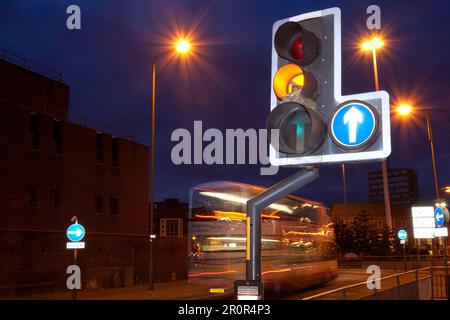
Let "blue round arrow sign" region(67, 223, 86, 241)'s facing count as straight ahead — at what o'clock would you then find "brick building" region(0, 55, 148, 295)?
The brick building is roughly at 6 o'clock from the blue round arrow sign.

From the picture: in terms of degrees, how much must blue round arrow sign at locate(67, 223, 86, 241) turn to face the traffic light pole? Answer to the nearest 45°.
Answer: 0° — it already faces it

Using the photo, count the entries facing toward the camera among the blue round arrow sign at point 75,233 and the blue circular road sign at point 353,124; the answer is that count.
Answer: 2

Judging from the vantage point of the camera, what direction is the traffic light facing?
facing the viewer and to the left of the viewer

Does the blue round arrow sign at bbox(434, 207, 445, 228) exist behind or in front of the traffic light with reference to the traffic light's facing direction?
behind

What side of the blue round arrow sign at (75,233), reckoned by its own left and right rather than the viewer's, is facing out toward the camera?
front

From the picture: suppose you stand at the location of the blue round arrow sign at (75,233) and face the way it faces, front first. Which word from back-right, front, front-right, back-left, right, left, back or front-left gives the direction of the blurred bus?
left

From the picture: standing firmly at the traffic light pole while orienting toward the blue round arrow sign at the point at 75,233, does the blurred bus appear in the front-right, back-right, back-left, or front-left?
front-right

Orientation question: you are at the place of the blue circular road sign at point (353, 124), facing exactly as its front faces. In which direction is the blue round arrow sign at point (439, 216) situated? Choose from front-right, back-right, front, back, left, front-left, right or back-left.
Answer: back

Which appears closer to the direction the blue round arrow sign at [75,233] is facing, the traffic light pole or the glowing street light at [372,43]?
the traffic light pole
